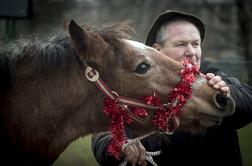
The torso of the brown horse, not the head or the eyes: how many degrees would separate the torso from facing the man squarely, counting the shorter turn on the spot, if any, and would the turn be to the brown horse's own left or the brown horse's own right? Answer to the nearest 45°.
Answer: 0° — it already faces them

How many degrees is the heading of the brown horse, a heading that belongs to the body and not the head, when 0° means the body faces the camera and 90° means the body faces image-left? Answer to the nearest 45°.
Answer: approximately 270°
